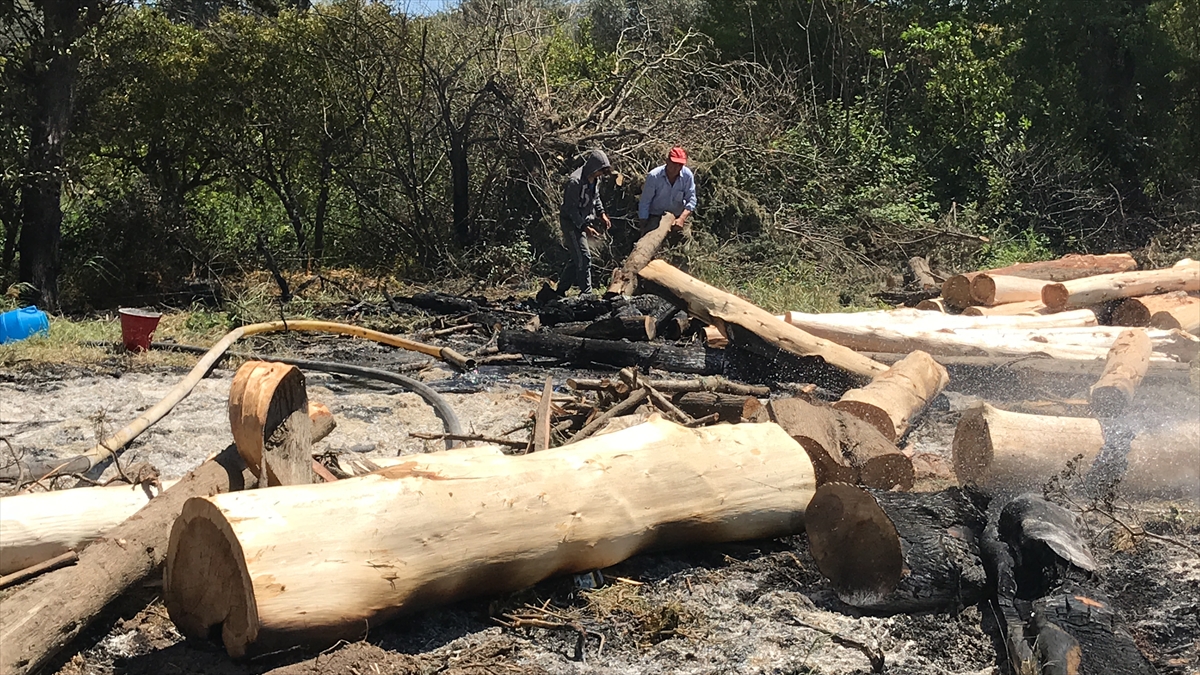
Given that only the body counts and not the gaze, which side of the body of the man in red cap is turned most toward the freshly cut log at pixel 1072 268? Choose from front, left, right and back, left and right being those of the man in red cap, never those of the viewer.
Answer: left

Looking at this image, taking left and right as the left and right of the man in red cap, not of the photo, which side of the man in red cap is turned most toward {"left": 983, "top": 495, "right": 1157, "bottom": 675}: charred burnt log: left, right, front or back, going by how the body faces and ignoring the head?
front

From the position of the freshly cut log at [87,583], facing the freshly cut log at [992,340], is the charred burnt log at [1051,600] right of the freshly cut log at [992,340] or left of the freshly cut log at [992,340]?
right

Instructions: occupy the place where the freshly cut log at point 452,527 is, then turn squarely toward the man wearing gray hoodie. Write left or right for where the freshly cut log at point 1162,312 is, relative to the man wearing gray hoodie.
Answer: right

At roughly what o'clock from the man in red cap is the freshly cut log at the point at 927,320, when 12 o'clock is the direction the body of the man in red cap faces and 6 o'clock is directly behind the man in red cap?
The freshly cut log is roughly at 11 o'clock from the man in red cap.

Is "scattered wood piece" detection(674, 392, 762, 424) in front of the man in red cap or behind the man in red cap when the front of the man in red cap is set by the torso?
in front

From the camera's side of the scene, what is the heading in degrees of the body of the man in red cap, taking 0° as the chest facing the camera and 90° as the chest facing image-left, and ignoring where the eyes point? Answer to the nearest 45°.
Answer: approximately 0°

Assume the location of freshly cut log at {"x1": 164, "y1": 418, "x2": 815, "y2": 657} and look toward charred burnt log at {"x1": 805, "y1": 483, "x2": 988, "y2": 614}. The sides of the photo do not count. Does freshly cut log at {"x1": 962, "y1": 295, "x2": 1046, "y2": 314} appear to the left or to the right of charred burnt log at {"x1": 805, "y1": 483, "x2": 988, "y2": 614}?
left

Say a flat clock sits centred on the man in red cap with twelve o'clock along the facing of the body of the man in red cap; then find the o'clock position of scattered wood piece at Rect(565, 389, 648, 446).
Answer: The scattered wood piece is roughly at 12 o'clock from the man in red cap.

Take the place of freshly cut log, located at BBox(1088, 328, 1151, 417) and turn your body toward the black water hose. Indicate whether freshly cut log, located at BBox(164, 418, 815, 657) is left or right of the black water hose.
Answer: left

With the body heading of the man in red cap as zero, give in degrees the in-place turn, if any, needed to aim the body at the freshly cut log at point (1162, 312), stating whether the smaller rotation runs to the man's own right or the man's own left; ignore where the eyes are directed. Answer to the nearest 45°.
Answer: approximately 45° to the man's own left

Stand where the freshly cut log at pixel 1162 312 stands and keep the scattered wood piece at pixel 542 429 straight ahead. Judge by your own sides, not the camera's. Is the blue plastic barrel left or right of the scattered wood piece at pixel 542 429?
right

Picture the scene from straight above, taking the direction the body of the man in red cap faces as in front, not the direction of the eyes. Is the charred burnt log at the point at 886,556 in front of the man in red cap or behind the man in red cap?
in front

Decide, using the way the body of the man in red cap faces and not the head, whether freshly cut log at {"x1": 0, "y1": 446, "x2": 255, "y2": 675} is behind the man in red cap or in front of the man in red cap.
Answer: in front
